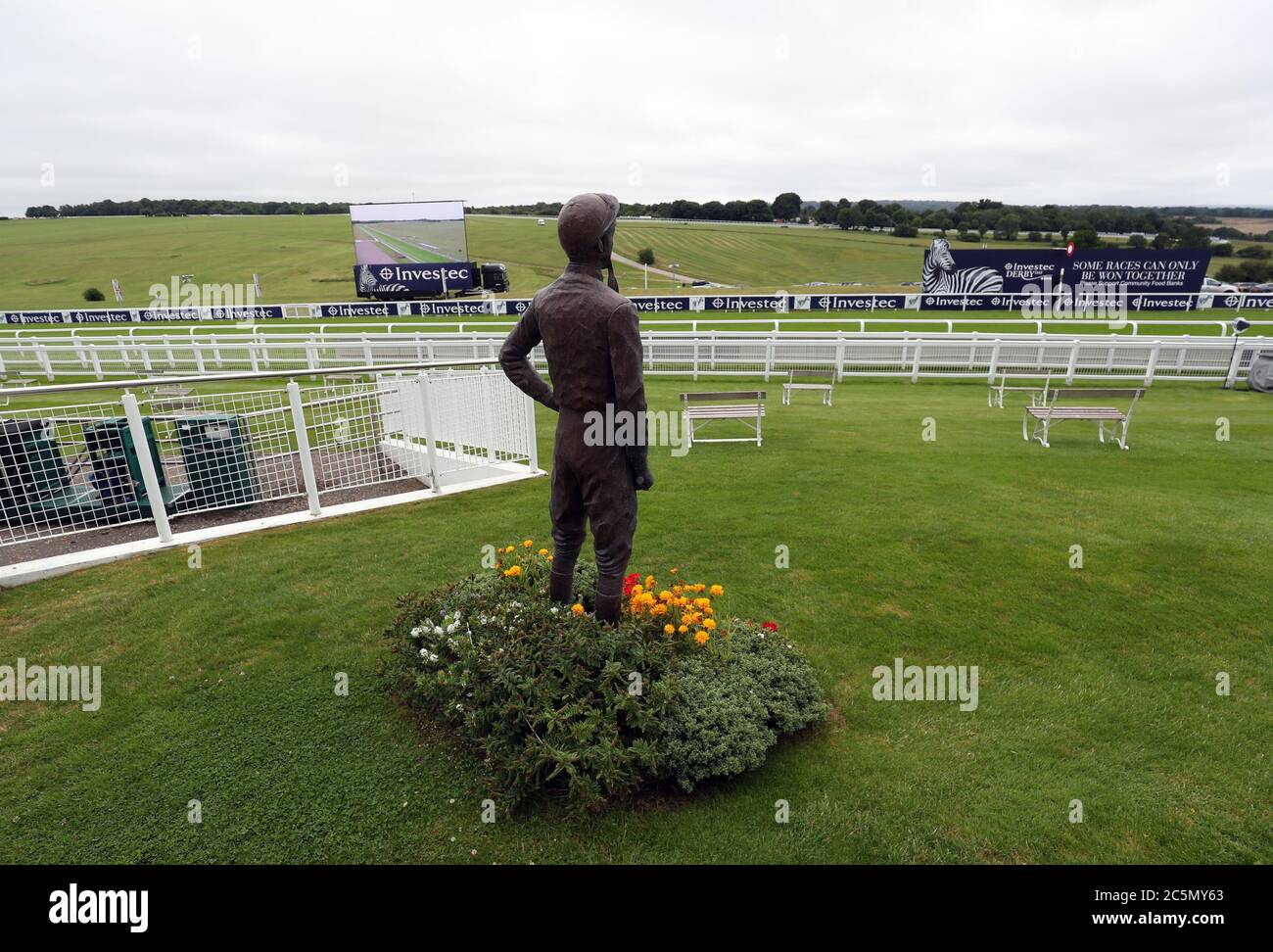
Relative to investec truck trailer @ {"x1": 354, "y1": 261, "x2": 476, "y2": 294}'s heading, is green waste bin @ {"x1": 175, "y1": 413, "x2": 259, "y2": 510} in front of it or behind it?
in front

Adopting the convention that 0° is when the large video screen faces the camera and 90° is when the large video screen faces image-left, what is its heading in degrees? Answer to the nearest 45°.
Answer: approximately 0°

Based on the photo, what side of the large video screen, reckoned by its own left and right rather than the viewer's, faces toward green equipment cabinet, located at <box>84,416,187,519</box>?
front

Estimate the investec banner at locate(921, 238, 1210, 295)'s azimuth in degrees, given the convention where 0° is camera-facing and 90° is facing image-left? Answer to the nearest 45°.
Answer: approximately 0°

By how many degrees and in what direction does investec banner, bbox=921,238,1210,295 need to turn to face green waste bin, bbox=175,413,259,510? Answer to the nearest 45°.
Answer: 0° — it already faces it

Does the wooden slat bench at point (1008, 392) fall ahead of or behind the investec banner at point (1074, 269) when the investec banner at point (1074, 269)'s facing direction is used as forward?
ahead

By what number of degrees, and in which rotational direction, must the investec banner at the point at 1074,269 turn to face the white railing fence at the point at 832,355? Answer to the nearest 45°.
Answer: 0° — it already faces it

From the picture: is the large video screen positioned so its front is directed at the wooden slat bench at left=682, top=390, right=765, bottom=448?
yes

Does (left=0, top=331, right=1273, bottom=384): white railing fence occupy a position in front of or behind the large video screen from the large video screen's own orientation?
in front

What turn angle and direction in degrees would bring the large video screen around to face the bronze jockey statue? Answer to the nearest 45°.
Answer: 0° — it already faces it
